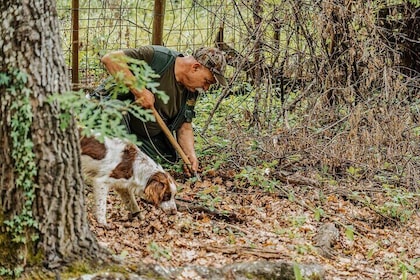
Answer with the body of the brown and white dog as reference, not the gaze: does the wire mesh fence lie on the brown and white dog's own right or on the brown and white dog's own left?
on the brown and white dog's own left

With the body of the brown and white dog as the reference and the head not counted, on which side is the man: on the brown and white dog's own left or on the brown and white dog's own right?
on the brown and white dog's own left

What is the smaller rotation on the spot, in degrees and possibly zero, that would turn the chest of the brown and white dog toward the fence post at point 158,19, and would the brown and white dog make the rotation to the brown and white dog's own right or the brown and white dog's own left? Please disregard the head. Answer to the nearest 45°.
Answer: approximately 90° to the brown and white dog's own left

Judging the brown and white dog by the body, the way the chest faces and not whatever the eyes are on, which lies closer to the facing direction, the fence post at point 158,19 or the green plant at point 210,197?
the green plant

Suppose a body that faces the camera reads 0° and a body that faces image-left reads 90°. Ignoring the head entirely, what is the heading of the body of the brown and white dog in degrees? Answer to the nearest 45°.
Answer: approximately 270°

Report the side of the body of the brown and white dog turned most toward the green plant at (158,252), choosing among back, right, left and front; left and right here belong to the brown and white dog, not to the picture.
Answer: right

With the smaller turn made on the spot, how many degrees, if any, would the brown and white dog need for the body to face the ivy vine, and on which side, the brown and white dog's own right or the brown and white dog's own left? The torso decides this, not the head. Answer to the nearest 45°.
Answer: approximately 90° to the brown and white dog's own right

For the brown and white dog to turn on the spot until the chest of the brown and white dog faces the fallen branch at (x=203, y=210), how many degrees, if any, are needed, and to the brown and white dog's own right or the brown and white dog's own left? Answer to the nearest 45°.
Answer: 0° — it already faces it

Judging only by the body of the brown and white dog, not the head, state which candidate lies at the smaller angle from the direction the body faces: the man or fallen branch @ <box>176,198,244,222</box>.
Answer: the fallen branch

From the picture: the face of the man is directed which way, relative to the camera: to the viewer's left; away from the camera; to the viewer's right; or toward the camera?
to the viewer's right

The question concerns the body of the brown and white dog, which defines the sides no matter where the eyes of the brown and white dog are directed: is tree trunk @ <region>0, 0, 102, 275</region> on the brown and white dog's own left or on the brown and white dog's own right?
on the brown and white dog's own right
